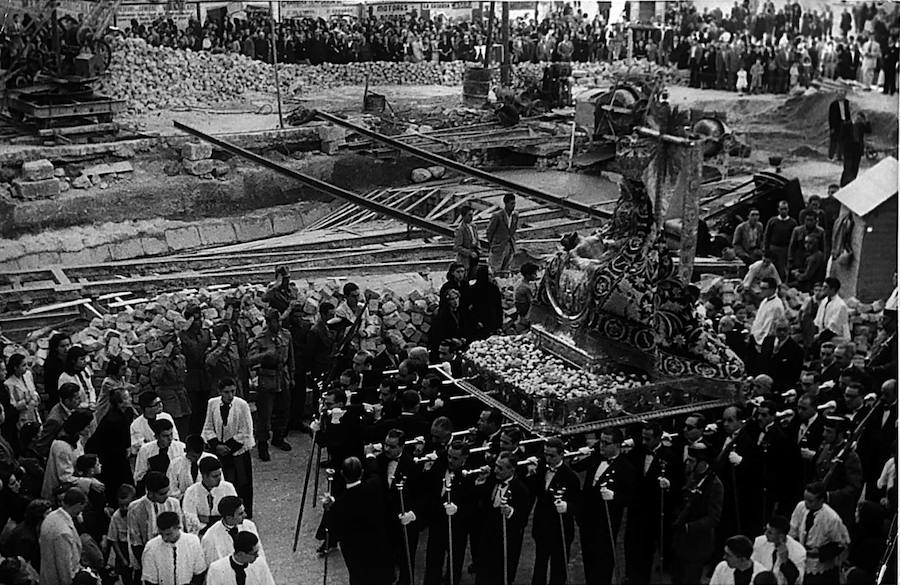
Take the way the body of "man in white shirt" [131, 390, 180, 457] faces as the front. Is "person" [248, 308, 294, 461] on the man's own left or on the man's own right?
on the man's own left

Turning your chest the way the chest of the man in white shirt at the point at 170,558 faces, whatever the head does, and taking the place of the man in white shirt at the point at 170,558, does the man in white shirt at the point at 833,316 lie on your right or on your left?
on your left

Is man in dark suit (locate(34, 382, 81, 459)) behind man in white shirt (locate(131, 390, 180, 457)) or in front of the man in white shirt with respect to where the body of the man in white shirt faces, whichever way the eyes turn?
behind

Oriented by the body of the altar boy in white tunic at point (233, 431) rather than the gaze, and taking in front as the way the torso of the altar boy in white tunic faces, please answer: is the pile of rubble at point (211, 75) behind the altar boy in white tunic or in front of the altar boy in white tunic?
behind

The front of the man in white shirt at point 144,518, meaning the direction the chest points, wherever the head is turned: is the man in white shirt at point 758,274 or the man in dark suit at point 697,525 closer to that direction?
the man in dark suit

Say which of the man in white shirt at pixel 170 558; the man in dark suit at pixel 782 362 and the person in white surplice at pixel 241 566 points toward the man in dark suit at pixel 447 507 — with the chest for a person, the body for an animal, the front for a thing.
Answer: the man in dark suit at pixel 782 362

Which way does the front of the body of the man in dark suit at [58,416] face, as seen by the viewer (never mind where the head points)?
to the viewer's right

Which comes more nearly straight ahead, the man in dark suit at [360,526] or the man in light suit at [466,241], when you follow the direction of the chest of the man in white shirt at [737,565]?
the man in dark suit
